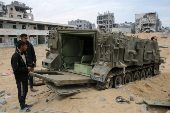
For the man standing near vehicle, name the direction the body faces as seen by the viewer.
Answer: to the viewer's right

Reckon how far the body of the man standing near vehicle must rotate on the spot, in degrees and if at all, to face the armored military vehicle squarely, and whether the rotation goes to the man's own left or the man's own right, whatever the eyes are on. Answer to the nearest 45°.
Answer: approximately 45° to the man's own left

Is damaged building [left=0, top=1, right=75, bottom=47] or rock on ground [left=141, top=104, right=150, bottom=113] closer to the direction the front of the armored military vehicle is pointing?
the damaged building

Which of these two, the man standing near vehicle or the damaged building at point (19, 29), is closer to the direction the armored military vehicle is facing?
the damaged building

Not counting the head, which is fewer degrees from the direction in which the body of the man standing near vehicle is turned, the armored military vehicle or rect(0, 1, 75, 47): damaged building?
the armored military vehicle

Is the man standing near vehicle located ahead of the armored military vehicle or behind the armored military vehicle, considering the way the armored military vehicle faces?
behind

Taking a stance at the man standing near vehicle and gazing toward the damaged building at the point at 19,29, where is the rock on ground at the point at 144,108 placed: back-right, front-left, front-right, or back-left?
back-right

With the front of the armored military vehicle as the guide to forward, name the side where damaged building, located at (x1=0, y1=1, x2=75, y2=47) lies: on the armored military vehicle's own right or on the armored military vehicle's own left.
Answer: on the armored military vehicle's own left

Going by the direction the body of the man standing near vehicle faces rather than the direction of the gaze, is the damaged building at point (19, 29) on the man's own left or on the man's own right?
on the man's own left

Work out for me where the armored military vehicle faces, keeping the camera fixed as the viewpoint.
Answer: facing away from the viewer and to the right of the viewer

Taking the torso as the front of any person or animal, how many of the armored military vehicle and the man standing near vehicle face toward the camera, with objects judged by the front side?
0

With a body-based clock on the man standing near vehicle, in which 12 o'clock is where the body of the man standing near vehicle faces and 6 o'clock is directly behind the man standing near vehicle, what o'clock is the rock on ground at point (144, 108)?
The rock on ground is roughly at 1 o'clock from the man standing near vehicle.
